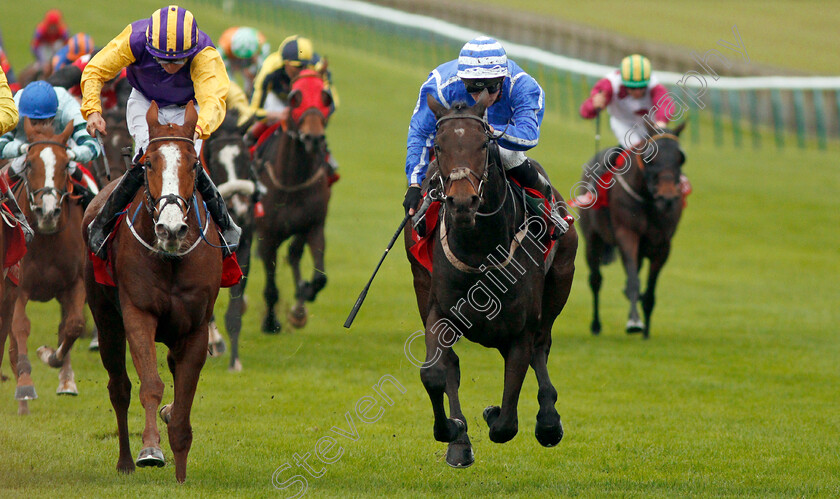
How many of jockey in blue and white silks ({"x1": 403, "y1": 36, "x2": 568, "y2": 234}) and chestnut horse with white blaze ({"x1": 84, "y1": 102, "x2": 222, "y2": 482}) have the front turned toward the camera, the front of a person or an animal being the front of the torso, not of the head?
2

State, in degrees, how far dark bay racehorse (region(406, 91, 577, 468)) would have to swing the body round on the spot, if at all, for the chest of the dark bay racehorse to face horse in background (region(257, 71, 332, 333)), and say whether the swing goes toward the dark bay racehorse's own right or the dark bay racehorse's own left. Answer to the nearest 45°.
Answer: approximately 135° to the dark bay racehorse's own right

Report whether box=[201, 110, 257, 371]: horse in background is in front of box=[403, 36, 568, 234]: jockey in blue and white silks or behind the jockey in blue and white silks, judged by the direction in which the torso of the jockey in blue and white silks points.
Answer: behind

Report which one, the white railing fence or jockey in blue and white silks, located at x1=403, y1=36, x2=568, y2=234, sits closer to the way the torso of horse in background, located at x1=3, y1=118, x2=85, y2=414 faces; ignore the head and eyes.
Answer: the jockey in blue and white silks

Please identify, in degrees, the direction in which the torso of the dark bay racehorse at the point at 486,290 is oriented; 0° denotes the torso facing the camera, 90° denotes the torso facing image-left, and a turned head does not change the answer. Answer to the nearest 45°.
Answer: approximately 0°

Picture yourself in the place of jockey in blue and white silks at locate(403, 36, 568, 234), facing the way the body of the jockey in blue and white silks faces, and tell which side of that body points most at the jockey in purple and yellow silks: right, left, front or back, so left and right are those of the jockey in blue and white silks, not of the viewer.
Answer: right

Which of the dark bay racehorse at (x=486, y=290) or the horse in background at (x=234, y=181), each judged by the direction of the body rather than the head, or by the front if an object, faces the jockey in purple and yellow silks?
the horse in background
